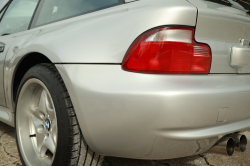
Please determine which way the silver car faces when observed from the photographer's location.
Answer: facing away from the viewer and to the left of the viewer
